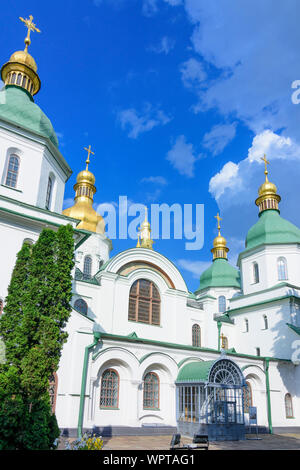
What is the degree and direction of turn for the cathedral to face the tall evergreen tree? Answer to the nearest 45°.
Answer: approximately 45° to its right

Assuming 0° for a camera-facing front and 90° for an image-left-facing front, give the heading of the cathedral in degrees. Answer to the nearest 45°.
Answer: approximately 315°
